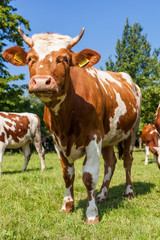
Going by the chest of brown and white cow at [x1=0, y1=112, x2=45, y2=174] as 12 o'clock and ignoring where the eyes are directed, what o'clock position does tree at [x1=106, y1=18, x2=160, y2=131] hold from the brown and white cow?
The tree is roughly at 4 o'clock from the brown and white cow.

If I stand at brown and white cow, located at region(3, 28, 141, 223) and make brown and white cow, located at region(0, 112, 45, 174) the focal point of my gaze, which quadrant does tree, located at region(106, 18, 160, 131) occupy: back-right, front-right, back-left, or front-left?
front-right

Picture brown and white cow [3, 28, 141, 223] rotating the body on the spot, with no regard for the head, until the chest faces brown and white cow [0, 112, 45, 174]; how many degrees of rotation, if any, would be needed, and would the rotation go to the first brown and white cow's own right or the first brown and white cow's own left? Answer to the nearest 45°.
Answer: approximately 135° to the first brown and white cow's own right

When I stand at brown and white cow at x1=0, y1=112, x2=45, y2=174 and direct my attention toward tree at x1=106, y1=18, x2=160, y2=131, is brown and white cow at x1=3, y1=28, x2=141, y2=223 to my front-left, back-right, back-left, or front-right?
back-right

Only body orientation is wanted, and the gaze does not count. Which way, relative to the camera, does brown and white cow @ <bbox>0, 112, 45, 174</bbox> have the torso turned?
to the viewer's left

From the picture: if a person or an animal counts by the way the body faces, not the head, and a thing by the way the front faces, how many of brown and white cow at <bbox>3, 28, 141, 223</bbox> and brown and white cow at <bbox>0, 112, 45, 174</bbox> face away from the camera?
0

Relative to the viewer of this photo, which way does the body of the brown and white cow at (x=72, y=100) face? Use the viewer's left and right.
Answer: facing the viewer and to the left of the viewer

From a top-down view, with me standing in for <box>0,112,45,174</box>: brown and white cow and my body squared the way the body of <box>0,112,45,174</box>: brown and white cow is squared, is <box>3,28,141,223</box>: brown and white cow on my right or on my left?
on my left
